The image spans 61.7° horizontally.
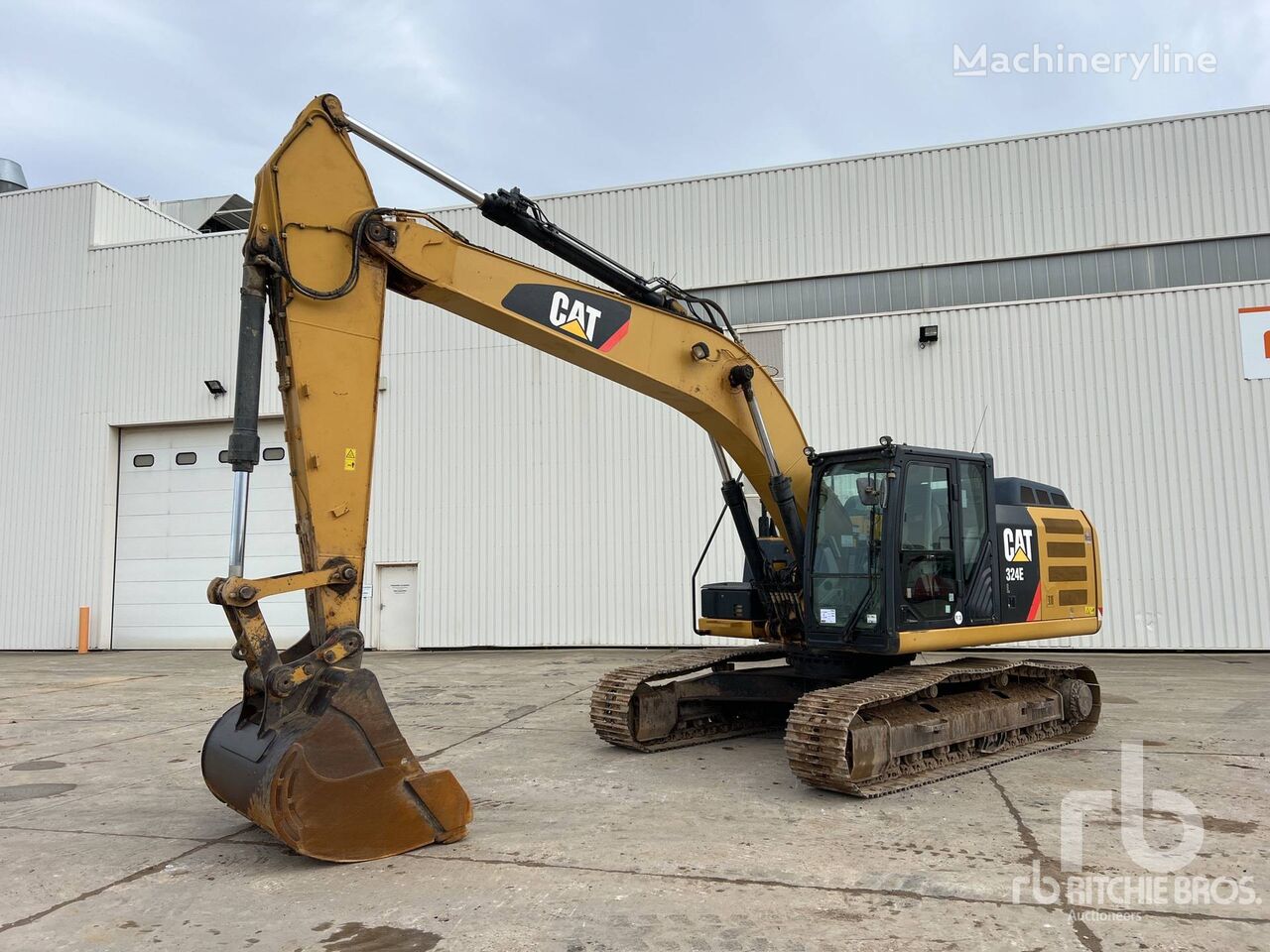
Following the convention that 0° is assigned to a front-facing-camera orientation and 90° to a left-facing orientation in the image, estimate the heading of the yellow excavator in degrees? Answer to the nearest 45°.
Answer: approximately 45°
